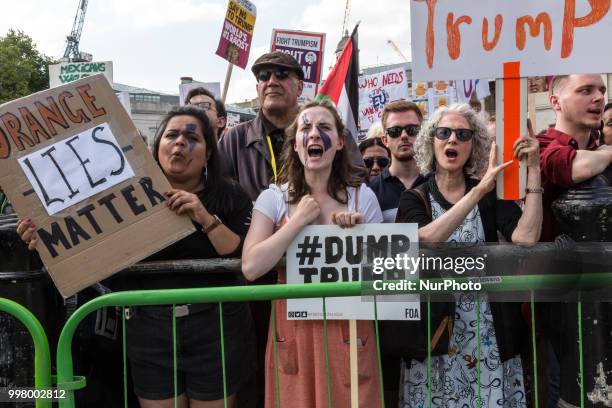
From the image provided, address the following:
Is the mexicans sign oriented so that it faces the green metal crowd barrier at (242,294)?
yes

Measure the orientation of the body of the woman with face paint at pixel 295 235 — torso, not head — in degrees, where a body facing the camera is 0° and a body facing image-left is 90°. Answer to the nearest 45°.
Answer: approximately 0°

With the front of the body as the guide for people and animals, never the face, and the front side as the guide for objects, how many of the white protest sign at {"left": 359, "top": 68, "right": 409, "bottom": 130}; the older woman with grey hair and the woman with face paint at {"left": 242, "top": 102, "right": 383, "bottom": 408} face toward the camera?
3

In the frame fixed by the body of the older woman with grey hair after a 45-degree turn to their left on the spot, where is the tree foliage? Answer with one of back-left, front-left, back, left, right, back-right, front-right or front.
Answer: back

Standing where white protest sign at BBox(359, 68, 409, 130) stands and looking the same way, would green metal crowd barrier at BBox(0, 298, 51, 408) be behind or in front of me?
in front

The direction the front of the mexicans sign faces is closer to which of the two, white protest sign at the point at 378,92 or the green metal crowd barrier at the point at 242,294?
the green metal crowd barrier
